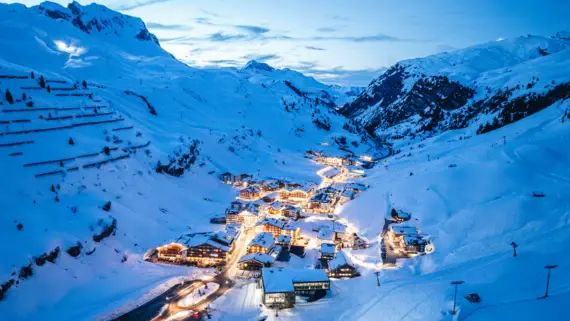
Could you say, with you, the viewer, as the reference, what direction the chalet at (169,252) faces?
facing the viewer

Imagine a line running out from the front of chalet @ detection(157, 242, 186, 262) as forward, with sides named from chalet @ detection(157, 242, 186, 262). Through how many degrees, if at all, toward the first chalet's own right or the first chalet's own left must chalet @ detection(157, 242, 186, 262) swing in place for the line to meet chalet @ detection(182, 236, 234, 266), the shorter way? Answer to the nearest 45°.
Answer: approximately 45° to the first chalet's own left

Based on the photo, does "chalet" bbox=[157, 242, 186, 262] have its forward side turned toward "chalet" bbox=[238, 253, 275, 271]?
no

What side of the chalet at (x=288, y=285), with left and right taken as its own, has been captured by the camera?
front

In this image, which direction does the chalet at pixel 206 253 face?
toward the camera

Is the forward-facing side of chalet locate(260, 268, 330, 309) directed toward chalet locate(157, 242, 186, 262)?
no

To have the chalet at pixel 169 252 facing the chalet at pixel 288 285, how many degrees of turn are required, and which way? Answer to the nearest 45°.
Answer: approximately 45° to its left

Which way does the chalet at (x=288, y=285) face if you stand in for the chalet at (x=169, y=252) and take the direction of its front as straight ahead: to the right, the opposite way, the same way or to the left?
the same way

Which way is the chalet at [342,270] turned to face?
toward the camera

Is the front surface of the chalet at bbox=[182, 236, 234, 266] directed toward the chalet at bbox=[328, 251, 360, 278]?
no

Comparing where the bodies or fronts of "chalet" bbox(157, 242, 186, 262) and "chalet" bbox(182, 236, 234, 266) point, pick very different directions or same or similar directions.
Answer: same or similar directions

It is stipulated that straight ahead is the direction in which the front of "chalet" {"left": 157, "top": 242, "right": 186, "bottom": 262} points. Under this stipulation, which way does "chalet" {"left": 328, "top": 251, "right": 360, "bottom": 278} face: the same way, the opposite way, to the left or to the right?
the same way

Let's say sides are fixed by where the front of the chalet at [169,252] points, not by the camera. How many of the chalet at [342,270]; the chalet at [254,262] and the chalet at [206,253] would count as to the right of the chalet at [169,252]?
0

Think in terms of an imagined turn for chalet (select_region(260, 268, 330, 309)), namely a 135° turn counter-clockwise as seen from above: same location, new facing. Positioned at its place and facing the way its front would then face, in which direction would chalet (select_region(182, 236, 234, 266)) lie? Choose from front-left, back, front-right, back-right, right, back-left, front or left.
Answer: left

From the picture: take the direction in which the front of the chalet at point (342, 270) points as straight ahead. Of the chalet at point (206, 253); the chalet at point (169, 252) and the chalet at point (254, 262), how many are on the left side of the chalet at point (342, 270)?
0
